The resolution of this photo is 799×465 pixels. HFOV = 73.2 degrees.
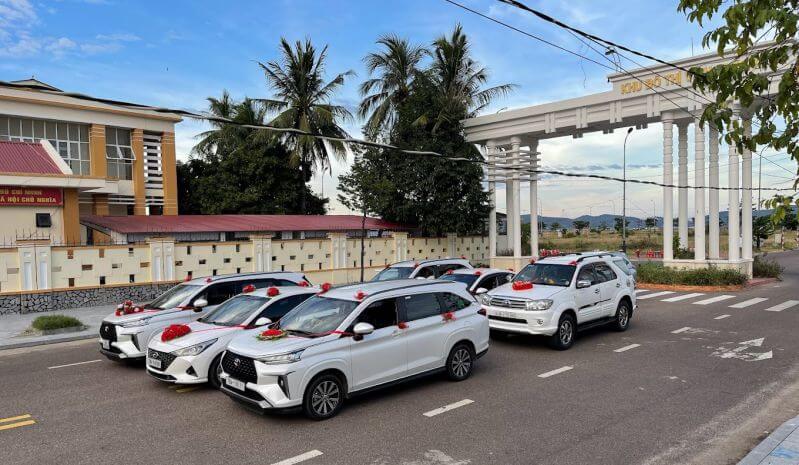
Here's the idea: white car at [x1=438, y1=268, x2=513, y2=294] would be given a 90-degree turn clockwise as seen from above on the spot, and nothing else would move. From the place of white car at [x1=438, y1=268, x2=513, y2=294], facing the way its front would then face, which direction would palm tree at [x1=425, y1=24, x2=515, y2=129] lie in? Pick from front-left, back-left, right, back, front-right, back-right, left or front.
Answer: front-right

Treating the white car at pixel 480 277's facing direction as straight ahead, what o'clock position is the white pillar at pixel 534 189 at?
The white pillar is roughly at 5 o'clock from the white car.

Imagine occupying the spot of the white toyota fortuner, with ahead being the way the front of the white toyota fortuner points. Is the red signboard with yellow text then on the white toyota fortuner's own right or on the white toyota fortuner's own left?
on the white toyota fortuner's own right

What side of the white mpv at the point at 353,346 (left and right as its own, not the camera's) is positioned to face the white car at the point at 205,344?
right

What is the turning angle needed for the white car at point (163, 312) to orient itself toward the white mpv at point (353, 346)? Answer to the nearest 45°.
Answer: approximately 90° to its left

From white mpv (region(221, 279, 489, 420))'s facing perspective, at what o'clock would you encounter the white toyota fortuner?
The white toyota fortuner is roughly at 6 o'clock from the white mpv.

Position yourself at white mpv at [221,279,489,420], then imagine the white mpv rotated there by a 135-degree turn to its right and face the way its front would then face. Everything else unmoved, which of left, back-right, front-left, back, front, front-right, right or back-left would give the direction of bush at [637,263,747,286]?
front-right

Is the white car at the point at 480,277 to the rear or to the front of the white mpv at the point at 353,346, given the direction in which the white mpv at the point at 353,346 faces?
to the rear

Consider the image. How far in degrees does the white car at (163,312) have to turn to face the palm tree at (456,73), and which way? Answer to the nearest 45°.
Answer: approximately 180°
